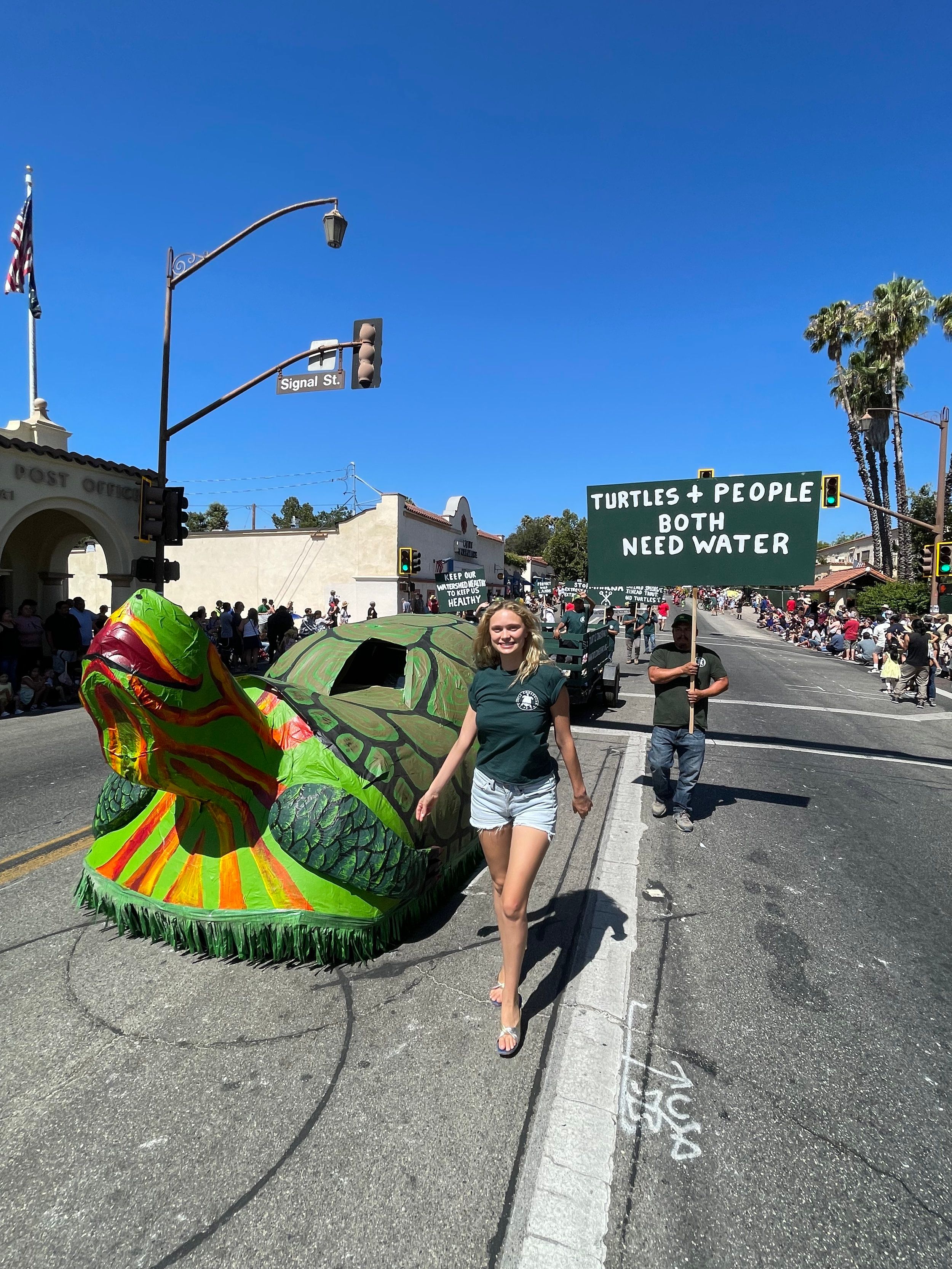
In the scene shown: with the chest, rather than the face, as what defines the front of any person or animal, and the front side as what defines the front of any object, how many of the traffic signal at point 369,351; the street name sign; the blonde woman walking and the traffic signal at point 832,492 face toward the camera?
3

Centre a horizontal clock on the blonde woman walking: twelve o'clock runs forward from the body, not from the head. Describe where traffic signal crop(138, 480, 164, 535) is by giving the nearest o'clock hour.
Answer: The traffic signal is roughly at 5 o'clock from the blonde woman walking.

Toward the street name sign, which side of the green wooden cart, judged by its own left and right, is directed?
right

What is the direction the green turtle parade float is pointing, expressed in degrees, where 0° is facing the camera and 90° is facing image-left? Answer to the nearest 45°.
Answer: approximately 45°
